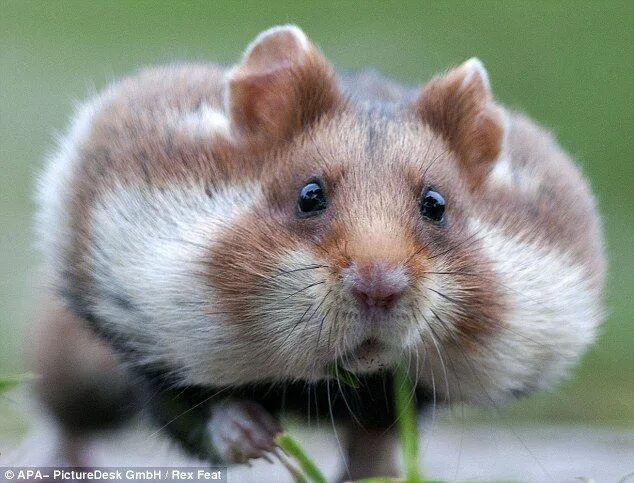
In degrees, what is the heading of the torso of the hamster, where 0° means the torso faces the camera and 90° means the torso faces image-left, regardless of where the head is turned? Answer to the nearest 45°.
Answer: approximately 0°
